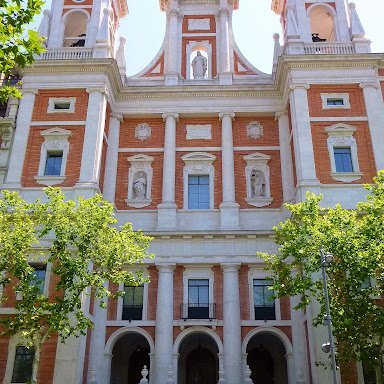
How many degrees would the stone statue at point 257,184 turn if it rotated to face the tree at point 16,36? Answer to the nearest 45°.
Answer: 0° — it already faces it

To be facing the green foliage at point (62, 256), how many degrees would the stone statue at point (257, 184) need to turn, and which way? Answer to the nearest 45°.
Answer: approximately 45° to its right

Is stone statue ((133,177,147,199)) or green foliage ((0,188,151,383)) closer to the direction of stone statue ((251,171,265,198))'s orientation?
the green foliage

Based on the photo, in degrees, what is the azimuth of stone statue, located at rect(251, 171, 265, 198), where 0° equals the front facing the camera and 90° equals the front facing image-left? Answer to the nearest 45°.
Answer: approximately 0°

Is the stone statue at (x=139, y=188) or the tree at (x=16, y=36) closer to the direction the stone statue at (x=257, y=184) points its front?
the tree

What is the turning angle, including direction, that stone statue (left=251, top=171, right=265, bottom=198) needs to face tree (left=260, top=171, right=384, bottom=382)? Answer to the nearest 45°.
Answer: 0° — it already faces it

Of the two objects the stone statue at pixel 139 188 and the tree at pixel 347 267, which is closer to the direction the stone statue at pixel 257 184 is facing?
the tree

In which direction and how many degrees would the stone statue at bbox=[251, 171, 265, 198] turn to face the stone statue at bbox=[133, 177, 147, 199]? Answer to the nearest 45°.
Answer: approximately 90° to its right

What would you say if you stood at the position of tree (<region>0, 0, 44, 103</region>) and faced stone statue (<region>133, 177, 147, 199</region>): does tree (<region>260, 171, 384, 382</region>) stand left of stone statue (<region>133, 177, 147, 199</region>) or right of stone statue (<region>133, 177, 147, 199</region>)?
right
